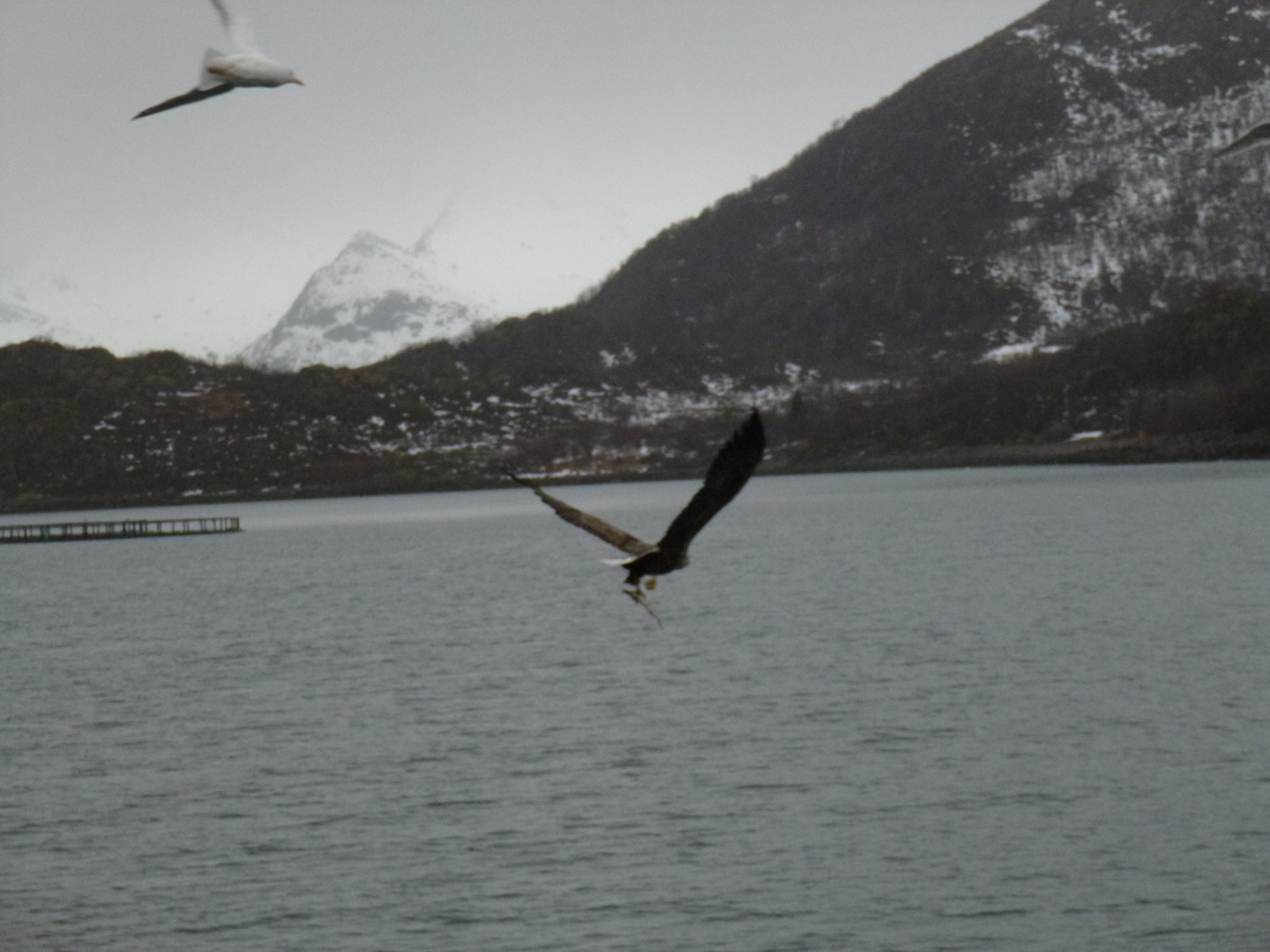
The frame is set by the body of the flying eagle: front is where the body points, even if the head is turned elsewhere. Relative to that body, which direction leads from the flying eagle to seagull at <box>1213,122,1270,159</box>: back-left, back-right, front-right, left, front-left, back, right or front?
front

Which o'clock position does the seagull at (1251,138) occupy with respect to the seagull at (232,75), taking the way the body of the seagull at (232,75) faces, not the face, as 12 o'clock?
the seagull at (1251,138) is roughly at 11 o'clock from the seagull at (232,75).

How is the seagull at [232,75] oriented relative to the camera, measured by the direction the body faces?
to the viewer's right

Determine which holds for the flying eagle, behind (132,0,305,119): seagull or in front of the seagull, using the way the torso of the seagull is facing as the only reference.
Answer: in front

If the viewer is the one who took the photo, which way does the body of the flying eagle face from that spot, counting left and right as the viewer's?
facing away from the viewer and to the right of the viewer
